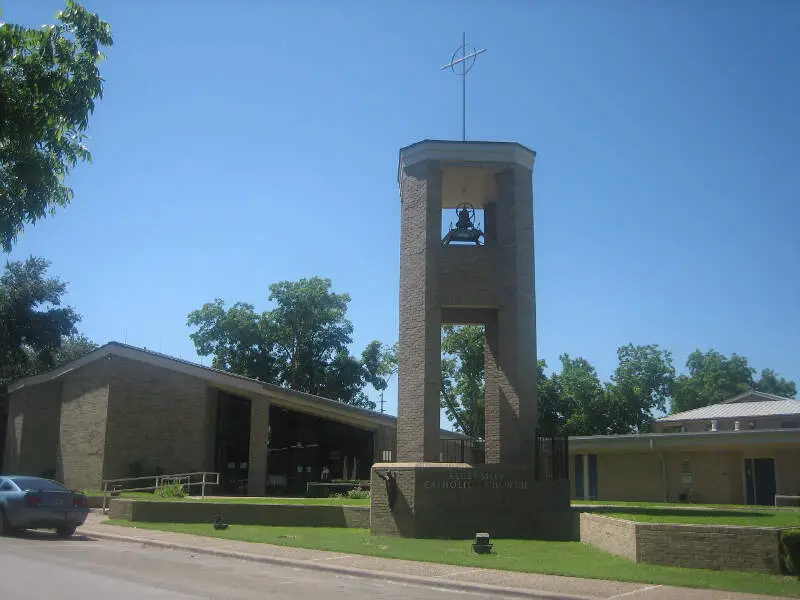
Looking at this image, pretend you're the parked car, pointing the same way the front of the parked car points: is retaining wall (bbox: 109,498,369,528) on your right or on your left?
on your right

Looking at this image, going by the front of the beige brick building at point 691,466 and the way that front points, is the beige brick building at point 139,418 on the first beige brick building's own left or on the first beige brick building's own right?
on the first beige brick building's own right

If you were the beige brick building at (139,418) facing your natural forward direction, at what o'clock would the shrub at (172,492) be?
The shrub is roughly at 1 o'clock from the beige brick building.

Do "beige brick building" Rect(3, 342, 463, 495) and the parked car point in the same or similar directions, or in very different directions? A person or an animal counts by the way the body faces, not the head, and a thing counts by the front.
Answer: very different directions

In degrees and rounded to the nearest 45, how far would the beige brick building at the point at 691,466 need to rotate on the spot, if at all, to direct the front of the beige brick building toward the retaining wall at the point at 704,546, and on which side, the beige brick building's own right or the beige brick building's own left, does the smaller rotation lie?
0° — it already faces it

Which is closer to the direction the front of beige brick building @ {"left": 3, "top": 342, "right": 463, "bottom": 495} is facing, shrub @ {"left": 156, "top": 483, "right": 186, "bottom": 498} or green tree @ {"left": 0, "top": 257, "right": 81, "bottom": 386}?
the shrub

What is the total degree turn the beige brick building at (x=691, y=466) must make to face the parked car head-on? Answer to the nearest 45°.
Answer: approximately 45° to its right

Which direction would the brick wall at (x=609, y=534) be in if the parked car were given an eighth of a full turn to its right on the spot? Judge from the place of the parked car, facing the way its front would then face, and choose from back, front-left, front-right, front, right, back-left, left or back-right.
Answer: back-right

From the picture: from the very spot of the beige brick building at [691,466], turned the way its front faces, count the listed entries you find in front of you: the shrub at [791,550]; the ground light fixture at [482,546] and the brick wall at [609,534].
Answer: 3

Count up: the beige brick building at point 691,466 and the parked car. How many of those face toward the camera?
1

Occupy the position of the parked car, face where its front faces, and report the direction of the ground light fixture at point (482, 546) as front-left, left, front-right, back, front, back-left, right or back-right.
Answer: back

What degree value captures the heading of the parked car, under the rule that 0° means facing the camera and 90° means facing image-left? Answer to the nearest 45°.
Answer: approximately 135°

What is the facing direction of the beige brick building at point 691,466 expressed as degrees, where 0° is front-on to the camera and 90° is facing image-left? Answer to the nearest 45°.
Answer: approximately 0°
